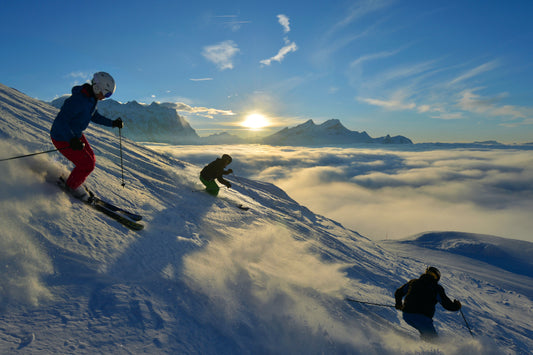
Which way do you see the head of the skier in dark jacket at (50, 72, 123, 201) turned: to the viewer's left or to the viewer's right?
to the viewer's right

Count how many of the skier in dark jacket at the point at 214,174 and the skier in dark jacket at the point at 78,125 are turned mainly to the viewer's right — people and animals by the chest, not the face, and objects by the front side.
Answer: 2

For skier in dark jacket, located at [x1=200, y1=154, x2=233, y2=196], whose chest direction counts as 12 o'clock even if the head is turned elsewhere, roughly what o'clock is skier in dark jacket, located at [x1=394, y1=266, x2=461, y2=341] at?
skier in dark jacket, located at [x1=394, y1=266, x2=461, y2=341] is roughly at 2 o'clock from skier in dark jacket, located at [x1=200, y1=154, x2=233, y2=196].

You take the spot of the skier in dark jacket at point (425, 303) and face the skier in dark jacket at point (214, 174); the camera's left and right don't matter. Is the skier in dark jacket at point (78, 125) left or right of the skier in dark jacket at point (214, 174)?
left

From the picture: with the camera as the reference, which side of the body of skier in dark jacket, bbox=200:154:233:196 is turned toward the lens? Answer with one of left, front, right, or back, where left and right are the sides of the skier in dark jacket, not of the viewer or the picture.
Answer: right

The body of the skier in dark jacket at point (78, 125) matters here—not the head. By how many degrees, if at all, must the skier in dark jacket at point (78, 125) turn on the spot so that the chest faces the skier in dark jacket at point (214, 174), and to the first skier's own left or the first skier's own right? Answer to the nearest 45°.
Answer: approximately 45° to the first skier's own left

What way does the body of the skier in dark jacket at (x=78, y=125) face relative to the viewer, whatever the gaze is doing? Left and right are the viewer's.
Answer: facing to the right of the viewer
